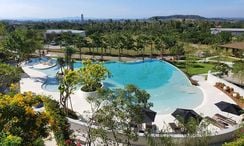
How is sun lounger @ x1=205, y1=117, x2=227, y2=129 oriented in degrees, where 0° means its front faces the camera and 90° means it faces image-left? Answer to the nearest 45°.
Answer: approximately 135°

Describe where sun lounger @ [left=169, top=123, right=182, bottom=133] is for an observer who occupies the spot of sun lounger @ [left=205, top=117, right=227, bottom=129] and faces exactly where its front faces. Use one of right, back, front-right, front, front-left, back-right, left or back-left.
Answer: left

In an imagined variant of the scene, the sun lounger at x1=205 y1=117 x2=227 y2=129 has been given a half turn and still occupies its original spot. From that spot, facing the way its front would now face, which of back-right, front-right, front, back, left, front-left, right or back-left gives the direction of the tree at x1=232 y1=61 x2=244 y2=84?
back-left

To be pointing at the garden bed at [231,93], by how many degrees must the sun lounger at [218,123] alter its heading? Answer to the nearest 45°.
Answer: approximately 45° to its right

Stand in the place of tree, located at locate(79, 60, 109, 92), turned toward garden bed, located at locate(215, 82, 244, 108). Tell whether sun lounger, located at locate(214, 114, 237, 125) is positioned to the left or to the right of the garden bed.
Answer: right
